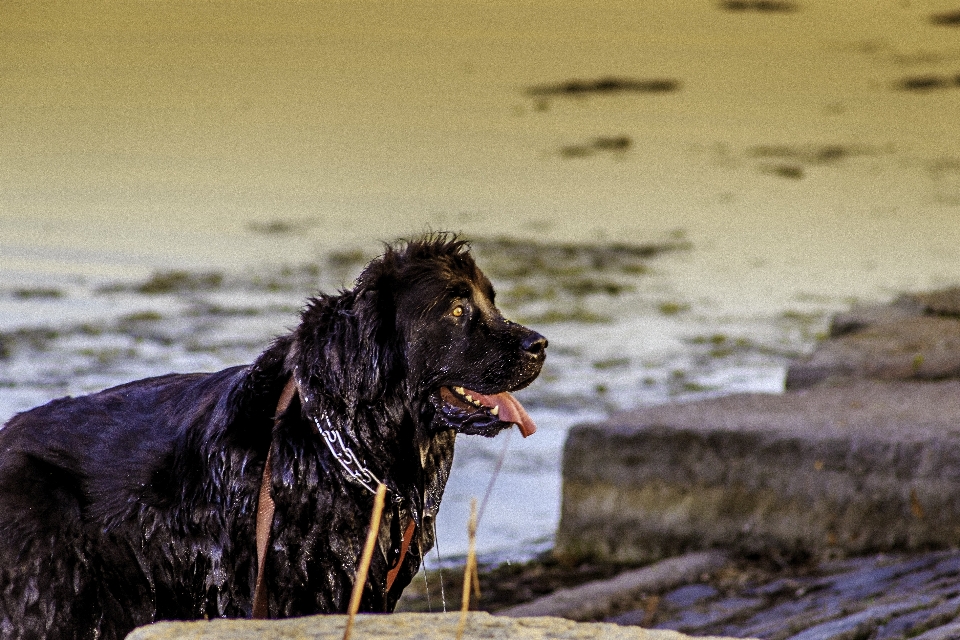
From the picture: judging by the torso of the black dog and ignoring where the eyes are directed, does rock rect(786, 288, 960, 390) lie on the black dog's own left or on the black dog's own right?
on the black dog's own left

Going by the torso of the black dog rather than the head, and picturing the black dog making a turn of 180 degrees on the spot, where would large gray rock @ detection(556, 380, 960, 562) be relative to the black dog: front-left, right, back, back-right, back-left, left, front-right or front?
back-right

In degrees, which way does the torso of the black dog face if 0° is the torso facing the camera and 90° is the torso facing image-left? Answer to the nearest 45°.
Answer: approximately 270°

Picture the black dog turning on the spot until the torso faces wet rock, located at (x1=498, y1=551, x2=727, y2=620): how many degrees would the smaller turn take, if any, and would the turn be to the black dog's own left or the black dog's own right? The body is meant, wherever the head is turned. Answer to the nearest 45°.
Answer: approximately 45° to the black dog's own left
